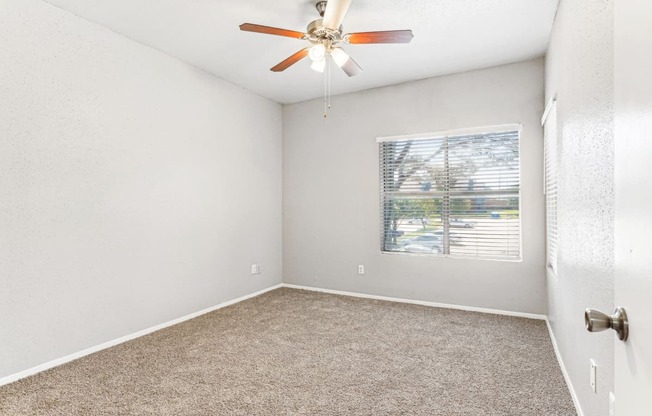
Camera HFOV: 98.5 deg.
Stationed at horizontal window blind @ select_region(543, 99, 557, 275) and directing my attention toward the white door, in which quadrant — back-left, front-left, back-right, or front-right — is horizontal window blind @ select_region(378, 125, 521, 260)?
back-right

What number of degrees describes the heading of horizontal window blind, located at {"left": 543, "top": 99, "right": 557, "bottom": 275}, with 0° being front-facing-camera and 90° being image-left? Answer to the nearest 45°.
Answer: approximately 90°

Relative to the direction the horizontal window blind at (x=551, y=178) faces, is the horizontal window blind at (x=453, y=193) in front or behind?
in front

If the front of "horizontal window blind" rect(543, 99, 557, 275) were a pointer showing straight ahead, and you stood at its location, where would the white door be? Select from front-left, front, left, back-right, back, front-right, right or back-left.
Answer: left

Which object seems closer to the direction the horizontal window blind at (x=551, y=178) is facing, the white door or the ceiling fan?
the ceiling fan

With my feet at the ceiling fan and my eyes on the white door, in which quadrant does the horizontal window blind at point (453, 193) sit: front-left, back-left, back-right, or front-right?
back-left

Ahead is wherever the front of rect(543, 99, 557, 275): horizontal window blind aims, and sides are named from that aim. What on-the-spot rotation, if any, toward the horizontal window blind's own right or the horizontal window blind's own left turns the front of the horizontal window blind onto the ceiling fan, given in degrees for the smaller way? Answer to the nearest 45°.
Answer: approximately 45° to the horizontal window blind's own left
